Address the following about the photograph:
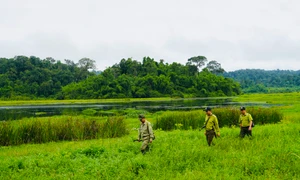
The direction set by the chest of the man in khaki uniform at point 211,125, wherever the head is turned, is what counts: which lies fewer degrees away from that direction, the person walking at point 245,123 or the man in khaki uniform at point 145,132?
the man in khaki uniform

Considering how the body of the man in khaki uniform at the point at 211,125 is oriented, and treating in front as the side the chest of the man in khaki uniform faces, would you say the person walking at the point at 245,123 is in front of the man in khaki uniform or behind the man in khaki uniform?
behind

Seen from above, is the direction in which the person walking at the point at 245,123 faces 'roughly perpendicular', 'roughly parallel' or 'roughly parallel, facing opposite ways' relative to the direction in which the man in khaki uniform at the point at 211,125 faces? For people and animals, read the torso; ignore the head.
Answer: roughly parallel

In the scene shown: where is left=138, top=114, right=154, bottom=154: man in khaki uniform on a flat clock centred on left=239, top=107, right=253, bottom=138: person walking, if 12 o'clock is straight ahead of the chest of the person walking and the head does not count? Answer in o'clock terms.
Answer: The man in khaki uniform is roughly at 12 o'clock from the person walking.

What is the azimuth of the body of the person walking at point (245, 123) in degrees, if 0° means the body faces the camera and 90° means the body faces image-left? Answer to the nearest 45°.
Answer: approximately 45°

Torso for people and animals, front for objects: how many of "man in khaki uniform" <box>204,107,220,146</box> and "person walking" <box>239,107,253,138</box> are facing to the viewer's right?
0

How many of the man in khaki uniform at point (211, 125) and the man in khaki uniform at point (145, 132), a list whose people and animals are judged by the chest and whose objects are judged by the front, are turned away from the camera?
0

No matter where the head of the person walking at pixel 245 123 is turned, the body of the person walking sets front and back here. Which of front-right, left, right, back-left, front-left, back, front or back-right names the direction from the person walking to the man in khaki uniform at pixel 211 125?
front

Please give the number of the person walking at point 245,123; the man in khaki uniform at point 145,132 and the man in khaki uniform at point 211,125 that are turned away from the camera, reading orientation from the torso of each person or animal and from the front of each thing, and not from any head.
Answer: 0

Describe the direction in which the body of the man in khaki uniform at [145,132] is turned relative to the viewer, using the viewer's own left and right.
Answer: facing the viewer and to the left of the viewer

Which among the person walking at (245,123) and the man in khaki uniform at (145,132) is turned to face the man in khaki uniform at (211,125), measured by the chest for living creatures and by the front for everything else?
the person walking

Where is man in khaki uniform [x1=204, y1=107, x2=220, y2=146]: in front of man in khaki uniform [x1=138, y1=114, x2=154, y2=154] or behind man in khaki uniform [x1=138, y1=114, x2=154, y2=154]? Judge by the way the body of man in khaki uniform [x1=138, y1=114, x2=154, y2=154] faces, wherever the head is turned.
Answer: behind
